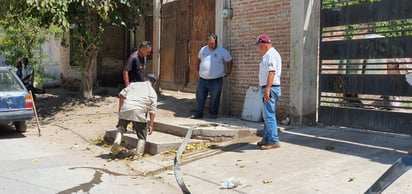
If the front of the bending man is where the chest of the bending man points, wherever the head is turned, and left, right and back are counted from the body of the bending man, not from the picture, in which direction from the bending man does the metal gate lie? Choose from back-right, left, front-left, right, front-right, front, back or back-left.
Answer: front-right

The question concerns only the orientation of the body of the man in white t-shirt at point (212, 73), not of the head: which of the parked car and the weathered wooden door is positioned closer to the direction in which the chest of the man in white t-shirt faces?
the parked car

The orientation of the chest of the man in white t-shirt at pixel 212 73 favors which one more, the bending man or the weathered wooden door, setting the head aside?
the bending man

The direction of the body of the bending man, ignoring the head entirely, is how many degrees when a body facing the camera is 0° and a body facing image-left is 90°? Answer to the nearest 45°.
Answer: approximately 225°

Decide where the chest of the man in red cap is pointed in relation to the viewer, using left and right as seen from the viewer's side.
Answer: facing to the left of the viewer

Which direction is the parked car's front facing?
away from the camera

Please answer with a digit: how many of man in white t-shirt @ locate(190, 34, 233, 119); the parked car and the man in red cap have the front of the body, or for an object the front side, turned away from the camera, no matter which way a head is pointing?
1

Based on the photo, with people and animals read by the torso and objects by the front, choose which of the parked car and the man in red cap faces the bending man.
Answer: the man in red cap

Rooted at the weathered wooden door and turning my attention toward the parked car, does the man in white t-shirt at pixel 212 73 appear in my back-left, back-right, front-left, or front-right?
front-left

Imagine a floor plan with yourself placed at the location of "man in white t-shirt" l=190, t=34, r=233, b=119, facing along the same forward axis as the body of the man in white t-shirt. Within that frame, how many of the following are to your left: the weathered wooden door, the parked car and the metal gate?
1

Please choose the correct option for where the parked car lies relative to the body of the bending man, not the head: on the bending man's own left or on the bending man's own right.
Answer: on the bending man's own left

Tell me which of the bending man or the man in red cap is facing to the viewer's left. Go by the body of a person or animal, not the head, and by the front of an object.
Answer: the man in red cap

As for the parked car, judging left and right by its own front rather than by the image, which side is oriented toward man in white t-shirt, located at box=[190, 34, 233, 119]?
right

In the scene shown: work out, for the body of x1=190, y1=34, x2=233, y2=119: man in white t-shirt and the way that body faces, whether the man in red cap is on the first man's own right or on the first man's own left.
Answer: on the first man's own left

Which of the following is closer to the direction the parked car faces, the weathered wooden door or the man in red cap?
the weathered wooden door

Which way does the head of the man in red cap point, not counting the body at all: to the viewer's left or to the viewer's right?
to the viewer's left
